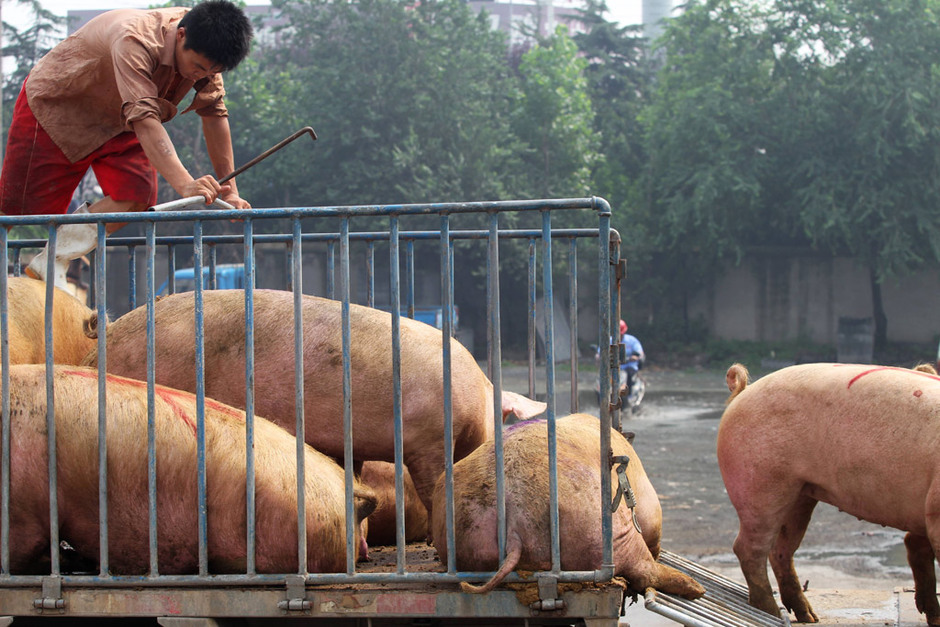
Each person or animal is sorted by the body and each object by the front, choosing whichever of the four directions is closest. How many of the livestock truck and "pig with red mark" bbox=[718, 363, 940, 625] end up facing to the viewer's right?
1

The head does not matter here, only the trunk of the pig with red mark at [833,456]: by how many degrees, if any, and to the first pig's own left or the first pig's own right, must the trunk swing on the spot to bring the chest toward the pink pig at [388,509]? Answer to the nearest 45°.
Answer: approximately 135° to the first pig's own right

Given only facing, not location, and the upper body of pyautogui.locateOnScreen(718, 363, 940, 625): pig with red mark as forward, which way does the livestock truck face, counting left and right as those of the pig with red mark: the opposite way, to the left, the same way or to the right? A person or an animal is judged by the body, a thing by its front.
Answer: the opposite way

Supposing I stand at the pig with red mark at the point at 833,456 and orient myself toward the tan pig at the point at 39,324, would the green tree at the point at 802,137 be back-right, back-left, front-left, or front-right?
back-right

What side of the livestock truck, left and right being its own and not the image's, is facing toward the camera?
left

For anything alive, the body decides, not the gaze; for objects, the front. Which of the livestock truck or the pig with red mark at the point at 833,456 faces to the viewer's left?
the livestock truck

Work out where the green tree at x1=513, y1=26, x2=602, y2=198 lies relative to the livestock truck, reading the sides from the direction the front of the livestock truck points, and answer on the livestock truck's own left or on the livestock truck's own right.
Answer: on the livestock truck's own right

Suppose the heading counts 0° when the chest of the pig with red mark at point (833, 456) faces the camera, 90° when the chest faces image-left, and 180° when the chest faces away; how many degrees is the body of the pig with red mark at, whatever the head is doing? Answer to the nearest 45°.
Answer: approximately 270°

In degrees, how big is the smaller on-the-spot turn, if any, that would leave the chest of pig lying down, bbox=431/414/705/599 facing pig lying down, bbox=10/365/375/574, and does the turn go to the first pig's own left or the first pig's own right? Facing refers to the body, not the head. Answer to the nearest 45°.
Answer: approximately 135° to the first pig's own left

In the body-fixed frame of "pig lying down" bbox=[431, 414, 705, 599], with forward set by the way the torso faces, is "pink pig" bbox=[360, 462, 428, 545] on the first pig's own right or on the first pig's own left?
on the first pig's own left

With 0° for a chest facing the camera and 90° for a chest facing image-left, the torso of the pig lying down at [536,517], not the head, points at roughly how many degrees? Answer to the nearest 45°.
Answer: approximately 225°

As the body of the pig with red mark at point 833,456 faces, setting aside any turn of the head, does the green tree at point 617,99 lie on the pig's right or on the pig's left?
on the pig's left
